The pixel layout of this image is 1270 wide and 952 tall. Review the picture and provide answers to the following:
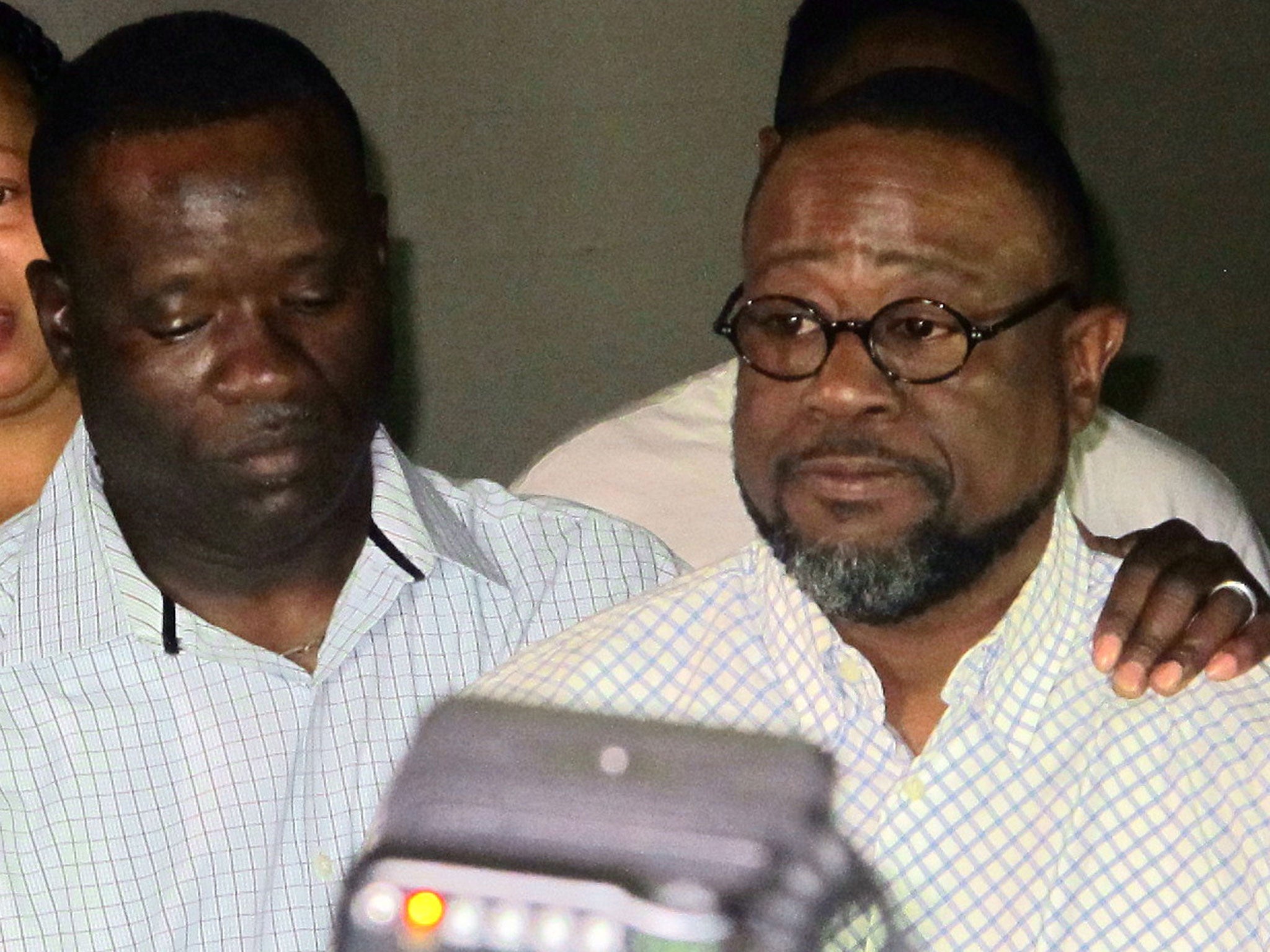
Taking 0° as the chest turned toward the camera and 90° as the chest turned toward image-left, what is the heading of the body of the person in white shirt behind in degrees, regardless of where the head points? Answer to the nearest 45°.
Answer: approximately 0°

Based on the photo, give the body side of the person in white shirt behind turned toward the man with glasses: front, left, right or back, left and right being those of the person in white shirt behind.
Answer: front

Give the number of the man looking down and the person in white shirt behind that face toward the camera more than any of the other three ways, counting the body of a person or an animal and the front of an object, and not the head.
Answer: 2

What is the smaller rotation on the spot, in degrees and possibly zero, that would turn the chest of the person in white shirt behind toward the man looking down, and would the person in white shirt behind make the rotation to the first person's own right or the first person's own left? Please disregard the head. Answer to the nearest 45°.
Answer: approximately 45° to the first person's own right

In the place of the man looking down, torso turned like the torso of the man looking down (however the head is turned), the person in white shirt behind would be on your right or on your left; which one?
on your left

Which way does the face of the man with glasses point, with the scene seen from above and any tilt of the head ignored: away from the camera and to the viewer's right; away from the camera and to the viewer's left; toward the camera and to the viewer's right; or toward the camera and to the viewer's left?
toward the camera and to the viewer's left

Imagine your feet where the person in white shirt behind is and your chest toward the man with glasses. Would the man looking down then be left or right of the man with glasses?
right
